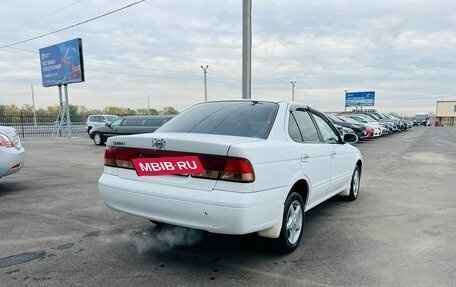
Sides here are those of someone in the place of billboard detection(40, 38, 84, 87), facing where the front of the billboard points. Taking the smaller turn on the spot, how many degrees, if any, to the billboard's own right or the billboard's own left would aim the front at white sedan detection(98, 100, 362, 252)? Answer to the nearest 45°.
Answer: approximately 45° to the billboard's own left

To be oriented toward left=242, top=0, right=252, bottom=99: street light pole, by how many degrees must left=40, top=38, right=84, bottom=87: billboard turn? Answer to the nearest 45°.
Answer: approximately 45° to its left

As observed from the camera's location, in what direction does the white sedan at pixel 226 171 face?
facing away from the viewer and to the right of the viewer

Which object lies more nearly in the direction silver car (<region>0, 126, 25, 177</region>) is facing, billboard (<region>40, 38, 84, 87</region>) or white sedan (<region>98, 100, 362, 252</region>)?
the billboard

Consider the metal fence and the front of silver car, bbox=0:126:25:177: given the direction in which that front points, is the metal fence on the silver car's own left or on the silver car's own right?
on the silver car's own right

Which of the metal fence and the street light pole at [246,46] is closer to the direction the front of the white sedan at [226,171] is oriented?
the street light pole

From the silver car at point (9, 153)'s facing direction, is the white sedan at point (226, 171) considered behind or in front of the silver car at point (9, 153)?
behind

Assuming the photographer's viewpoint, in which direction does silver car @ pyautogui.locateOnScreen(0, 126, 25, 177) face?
facing away from the viewer and to the left of the viewer

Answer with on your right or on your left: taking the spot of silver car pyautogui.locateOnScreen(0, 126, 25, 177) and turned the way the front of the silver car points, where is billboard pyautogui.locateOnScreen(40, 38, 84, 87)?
on your right

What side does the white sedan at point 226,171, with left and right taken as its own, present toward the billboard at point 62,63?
left

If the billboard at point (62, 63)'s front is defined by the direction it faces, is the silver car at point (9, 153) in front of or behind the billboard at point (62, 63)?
in front
